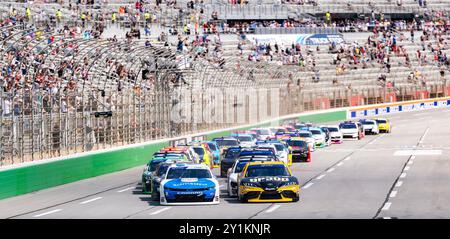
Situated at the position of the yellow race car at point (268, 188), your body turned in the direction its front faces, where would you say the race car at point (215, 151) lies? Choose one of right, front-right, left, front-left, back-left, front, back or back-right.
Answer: back

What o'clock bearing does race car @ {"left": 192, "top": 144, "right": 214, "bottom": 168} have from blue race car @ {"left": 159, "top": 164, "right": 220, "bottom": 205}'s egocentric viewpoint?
The race car is roughly at 6 o'clock from the blue race car.

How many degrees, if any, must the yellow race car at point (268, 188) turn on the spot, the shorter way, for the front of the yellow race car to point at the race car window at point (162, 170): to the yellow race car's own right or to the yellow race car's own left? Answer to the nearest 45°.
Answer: approximately 135° to the yellow race car's own right

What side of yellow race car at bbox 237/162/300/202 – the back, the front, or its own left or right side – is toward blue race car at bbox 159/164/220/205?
right

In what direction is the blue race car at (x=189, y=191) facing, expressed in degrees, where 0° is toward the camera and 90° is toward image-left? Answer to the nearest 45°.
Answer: approximately 0°

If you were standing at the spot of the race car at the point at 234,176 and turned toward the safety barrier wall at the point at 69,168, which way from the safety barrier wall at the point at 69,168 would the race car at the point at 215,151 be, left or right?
right

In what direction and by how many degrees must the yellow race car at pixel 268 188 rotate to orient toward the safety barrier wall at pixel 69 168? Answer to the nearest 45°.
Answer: approximately 135° to its right
